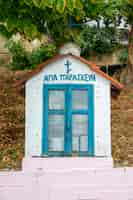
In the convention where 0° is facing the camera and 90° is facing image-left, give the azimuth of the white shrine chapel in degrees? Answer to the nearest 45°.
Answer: approximately 0°
